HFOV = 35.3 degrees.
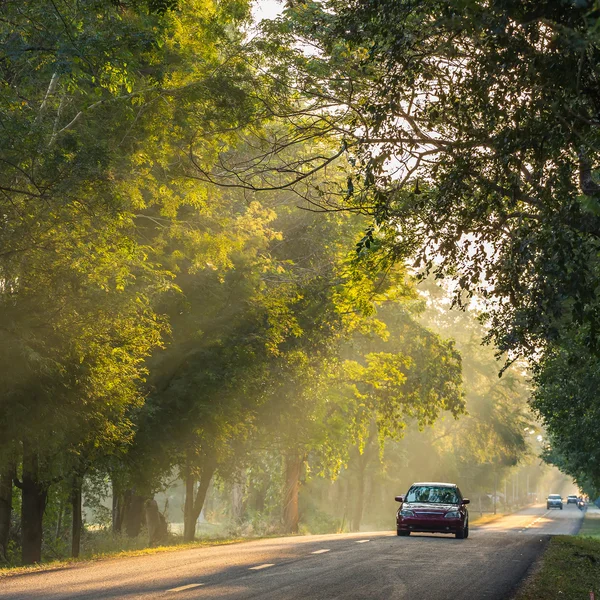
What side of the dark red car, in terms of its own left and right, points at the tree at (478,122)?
front

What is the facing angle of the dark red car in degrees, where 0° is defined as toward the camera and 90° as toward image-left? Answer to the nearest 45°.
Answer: approximately 0°
